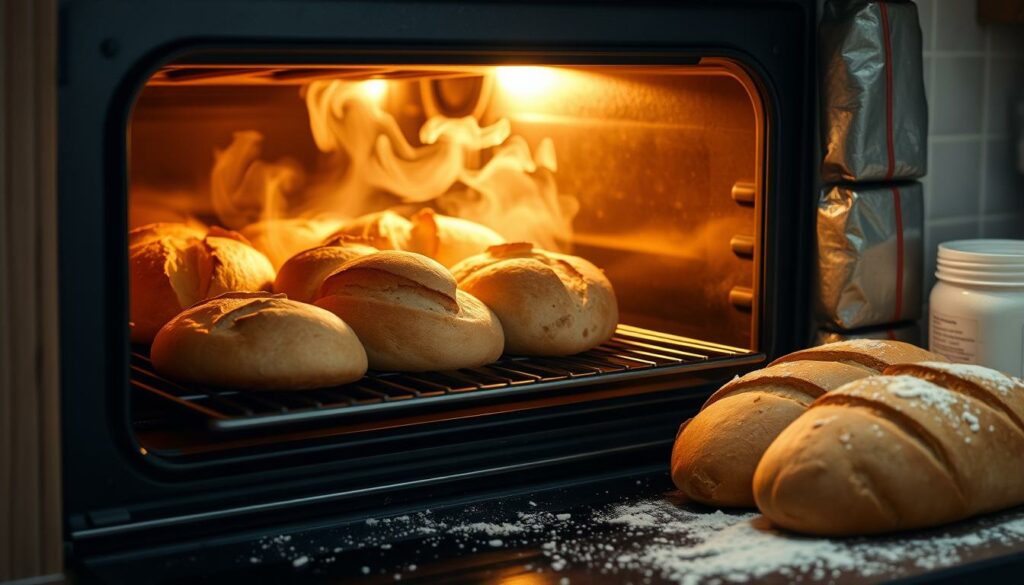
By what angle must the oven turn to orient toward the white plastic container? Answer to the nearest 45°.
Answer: approximately 45° to its left

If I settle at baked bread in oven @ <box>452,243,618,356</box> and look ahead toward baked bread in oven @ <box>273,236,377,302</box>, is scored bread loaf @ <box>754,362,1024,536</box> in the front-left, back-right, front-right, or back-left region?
back-left

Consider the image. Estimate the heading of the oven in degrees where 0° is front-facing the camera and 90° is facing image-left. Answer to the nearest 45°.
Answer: approximately 315°
